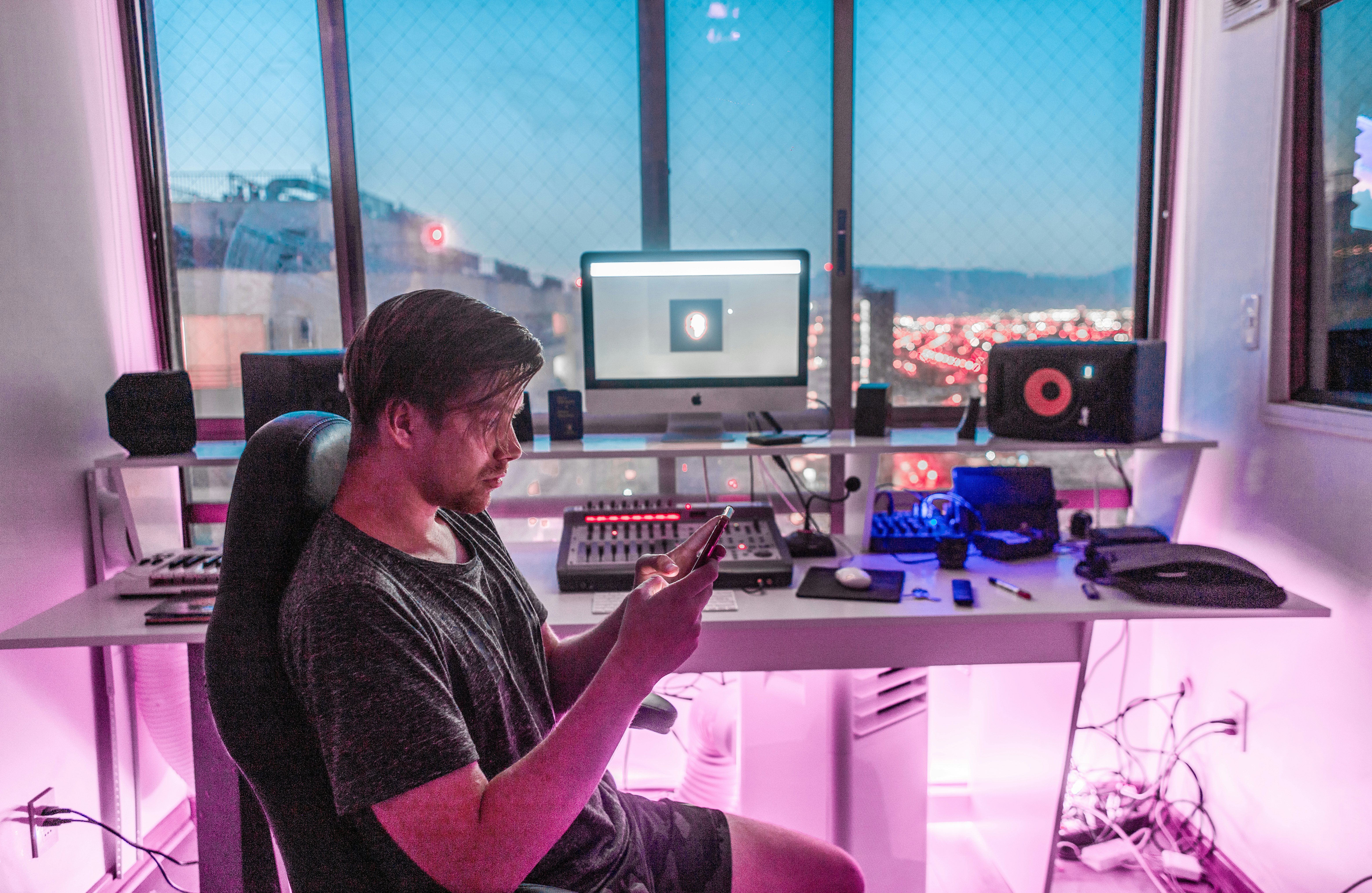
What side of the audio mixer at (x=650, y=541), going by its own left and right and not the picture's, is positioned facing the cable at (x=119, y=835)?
right

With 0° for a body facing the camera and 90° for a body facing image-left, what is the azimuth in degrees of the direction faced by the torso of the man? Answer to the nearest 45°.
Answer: approximately 270°

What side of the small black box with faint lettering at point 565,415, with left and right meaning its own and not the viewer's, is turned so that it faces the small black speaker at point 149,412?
right

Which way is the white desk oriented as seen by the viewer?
toward the camera

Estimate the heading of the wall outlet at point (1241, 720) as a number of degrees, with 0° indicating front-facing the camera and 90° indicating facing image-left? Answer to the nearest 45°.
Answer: approximately 45°

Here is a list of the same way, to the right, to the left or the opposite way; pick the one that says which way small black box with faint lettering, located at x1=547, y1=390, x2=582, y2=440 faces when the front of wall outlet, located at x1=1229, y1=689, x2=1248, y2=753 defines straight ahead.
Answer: to the left

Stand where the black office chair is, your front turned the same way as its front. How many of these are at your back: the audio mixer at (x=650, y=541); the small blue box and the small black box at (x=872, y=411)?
0

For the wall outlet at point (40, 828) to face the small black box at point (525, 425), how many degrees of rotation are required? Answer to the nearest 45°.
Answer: approximately 45° to its left

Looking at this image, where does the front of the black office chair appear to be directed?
to the viewer's right

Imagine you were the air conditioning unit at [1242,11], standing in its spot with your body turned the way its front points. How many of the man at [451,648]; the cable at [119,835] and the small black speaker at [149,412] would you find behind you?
0

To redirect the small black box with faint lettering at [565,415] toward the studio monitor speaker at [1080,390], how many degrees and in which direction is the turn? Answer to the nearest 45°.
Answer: approximately 90° to its left

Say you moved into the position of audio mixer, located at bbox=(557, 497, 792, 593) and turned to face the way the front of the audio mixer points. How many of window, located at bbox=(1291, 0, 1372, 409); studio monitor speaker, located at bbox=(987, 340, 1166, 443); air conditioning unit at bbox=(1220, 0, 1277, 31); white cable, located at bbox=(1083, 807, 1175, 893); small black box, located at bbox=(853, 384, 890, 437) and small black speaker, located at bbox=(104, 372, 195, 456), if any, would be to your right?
1

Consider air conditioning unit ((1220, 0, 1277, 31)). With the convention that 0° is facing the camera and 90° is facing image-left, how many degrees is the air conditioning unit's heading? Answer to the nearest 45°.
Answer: approximately 45°

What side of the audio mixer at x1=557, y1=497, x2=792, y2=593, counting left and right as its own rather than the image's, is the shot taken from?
front

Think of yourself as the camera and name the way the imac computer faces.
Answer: facing the viewer

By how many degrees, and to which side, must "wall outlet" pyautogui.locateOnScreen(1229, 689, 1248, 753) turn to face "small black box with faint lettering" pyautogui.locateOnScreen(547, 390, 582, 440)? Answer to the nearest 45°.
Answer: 0° — it already faces it

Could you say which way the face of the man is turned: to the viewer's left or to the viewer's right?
to the viewer's right
